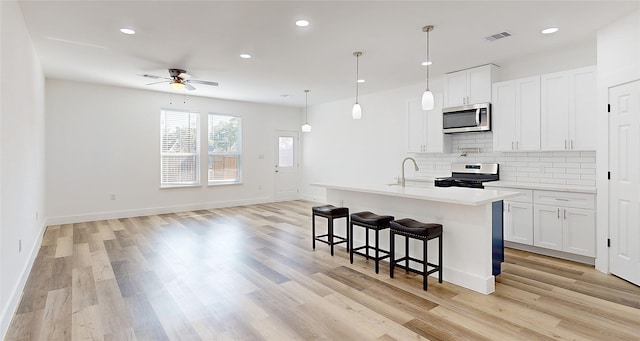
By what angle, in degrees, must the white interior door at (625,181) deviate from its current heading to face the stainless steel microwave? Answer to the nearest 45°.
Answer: approximately 90° to its right

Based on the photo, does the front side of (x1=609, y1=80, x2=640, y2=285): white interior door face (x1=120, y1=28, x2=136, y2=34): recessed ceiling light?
yes

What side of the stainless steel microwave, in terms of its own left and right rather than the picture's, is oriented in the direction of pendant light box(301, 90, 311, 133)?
right

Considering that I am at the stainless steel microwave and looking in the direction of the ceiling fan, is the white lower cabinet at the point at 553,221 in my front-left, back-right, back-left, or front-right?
back-left

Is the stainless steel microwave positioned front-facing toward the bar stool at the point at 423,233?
yes

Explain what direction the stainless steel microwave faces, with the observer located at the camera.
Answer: facing the viewer

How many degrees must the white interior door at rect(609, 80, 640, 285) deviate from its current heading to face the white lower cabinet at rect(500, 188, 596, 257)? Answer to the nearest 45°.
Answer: approximately 90° to its right

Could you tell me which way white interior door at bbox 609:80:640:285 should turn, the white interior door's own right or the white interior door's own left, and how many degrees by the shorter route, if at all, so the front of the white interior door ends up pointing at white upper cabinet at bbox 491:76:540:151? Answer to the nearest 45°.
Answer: approximately 90° to the white interior door's own right

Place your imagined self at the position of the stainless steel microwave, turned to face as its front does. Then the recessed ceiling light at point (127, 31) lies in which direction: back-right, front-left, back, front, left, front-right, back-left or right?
front-right

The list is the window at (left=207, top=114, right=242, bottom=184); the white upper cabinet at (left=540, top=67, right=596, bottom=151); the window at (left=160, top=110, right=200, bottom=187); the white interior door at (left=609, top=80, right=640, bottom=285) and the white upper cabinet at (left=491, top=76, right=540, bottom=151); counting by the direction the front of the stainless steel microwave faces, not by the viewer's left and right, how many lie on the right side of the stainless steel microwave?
2

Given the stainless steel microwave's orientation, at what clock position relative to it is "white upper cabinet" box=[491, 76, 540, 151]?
The white upper cabinet is roughly at 10 o'clock from the stainless steel microwave.

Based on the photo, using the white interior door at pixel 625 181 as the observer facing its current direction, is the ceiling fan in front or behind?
in front

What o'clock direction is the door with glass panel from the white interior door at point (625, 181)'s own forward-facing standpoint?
The door with glass panel is roughly at 2 o'clock from the white interior door.

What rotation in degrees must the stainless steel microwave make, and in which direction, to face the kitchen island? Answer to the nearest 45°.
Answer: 0° — it already faces it

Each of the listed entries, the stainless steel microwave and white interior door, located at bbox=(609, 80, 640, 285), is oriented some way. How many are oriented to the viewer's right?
0
